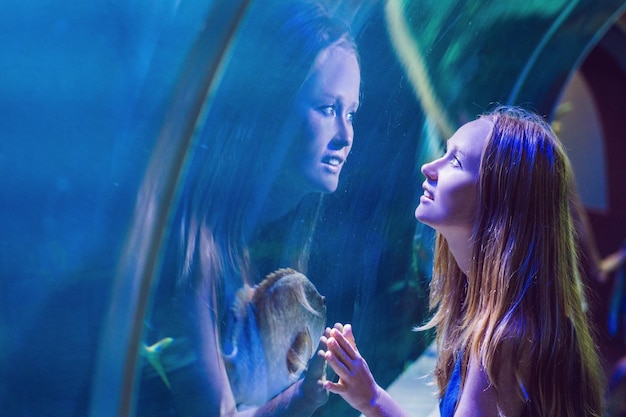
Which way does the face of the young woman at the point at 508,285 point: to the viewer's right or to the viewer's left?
to the viewer's left

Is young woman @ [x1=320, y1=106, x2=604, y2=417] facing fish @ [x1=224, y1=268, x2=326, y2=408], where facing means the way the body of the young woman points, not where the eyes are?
yes

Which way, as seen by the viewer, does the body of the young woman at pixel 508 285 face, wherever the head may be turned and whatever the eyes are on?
to the viewer's left
